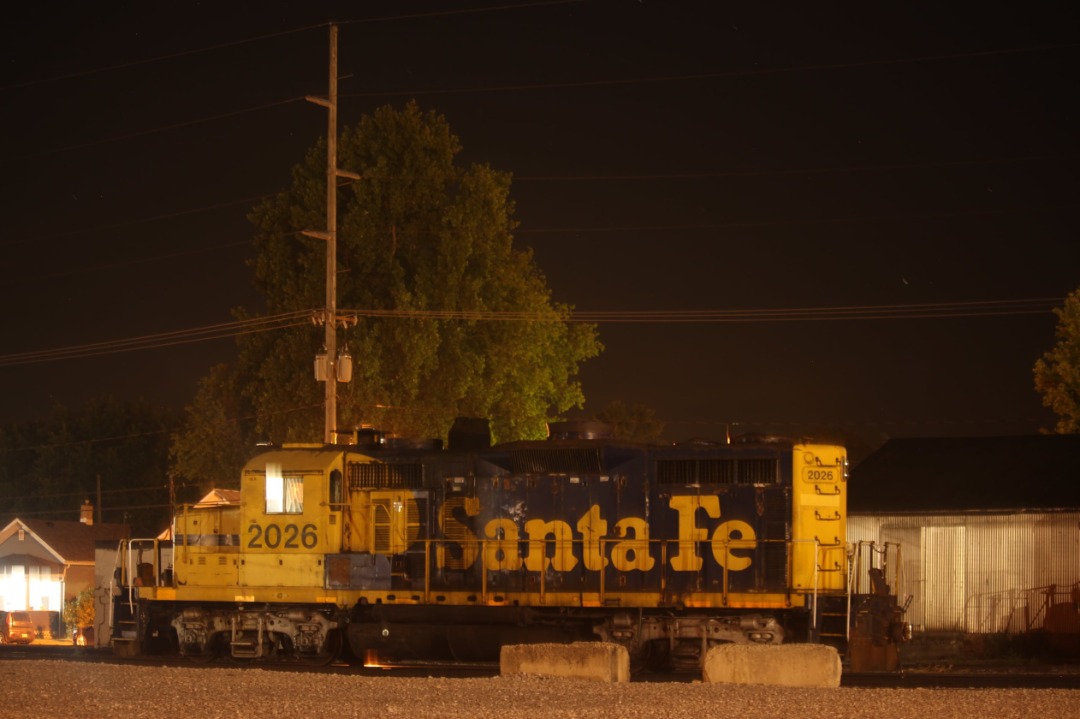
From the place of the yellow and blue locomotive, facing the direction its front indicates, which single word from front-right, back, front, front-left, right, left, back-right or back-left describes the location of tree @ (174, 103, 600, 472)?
right

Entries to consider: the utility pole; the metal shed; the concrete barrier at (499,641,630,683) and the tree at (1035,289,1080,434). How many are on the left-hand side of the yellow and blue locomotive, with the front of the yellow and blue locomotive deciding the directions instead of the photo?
1

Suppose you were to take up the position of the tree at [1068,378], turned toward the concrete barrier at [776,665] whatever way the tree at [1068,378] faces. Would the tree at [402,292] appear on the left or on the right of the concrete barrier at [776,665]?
right

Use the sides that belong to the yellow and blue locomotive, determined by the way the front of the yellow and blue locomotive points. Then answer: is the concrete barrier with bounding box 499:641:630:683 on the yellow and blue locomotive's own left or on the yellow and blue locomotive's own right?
on the yellow and blue locomotive's own left

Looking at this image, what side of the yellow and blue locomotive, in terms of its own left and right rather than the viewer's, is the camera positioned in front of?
left

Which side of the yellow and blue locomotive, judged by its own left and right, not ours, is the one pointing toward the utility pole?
right

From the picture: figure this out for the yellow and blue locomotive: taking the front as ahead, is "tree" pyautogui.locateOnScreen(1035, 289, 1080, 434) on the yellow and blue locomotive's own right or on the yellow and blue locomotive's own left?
on the yellow and blue locomotive's own right

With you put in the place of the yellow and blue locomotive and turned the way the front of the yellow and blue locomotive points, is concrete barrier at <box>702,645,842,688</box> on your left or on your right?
on your left
